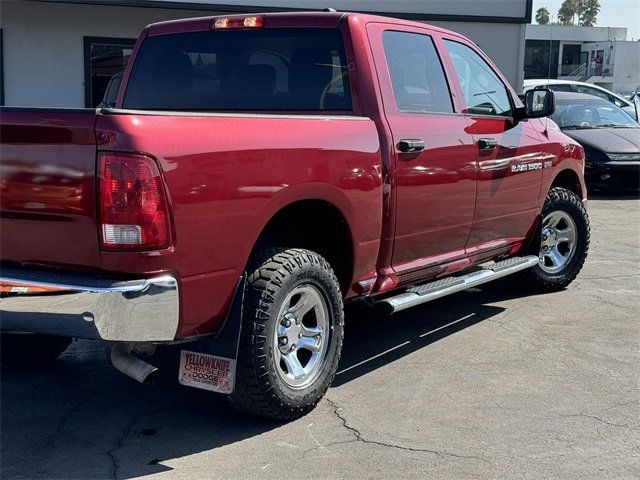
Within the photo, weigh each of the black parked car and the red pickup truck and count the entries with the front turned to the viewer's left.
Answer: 0

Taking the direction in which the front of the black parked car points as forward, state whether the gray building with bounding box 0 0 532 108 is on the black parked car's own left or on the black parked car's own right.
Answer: on the black parked car's own right

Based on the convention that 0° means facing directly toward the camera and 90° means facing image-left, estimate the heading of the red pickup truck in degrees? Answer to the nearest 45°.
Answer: approximately 225°

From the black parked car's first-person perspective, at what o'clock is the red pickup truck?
The red pickup truck is roughly at 2 o'clock from the black parked car.

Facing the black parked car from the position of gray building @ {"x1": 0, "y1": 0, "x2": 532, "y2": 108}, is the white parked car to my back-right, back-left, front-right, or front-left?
front-left

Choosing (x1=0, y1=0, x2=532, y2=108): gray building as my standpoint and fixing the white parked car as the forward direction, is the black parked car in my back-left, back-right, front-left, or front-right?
front-right

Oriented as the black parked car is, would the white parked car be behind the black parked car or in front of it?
behind

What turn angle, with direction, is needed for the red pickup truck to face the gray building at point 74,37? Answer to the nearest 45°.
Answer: approximately 45° to its left

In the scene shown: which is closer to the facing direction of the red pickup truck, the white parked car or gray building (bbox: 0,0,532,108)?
the white parked car

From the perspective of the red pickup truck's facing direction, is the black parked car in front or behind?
in front

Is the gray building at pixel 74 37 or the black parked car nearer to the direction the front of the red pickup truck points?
the black parked car

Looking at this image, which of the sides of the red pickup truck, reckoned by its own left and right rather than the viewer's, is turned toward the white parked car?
front
